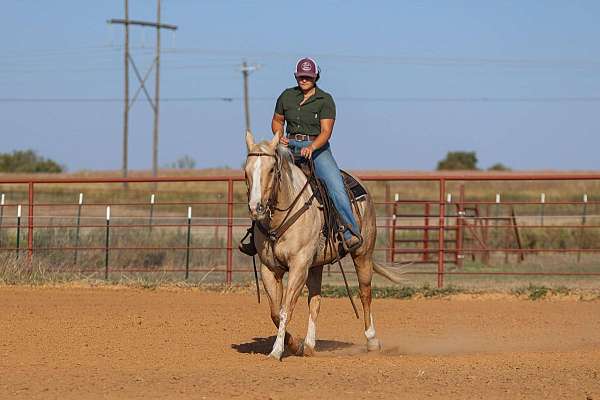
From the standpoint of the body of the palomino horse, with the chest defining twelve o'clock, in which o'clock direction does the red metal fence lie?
The red metal fence is roughly at 5 o'clock from the palomino horse.

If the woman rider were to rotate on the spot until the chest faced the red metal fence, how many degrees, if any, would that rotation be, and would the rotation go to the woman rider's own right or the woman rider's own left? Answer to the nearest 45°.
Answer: approximately 180°

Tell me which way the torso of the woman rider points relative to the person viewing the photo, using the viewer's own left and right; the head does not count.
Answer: facing the viewer

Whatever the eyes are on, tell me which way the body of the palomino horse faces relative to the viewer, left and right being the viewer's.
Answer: facing the viewer and to the left of the viewer
